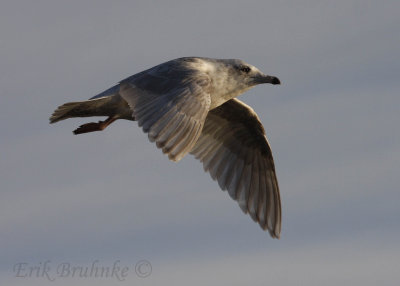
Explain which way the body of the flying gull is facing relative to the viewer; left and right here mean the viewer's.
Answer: facing to the right of the viewer
